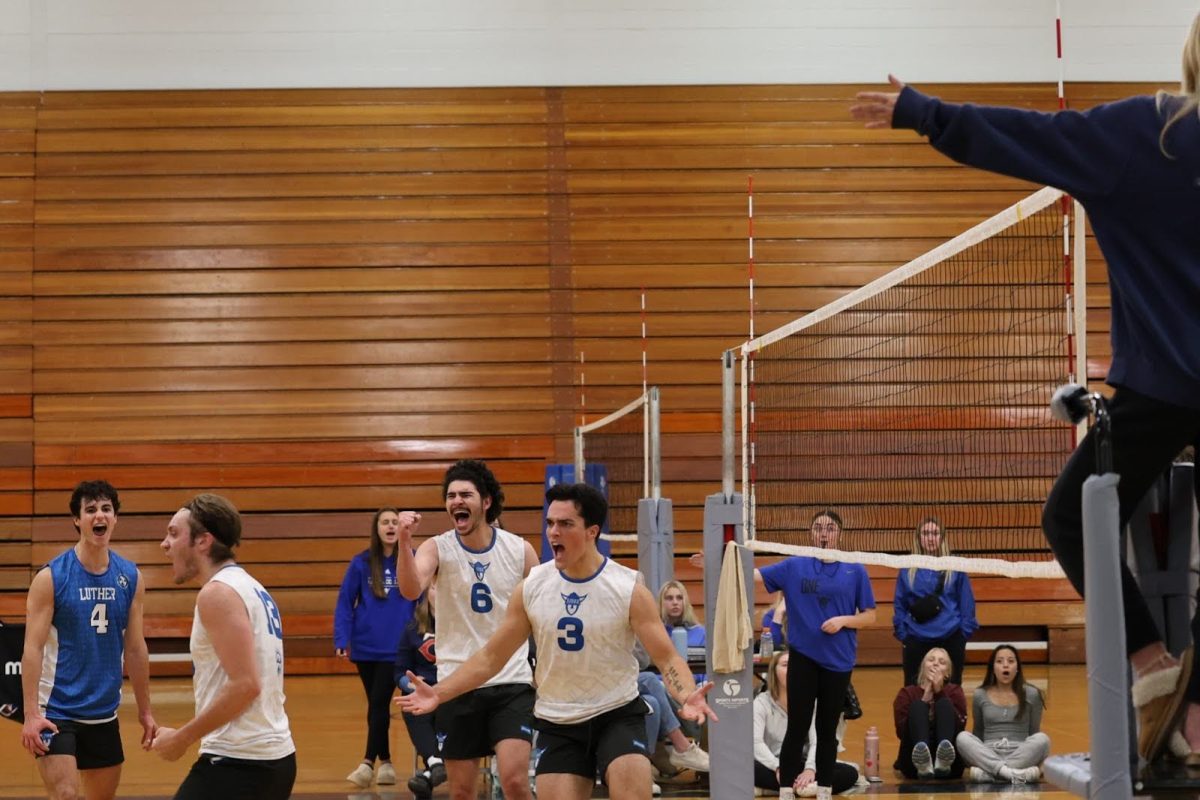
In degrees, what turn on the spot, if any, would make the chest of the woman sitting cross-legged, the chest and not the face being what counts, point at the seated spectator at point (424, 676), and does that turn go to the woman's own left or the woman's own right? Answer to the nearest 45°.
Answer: approximately 90° to the woman's own right

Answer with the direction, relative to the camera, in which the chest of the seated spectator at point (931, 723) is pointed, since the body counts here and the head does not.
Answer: toward the camera

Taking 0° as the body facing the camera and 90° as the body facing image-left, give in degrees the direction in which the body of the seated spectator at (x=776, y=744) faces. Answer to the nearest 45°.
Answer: approximately 315°

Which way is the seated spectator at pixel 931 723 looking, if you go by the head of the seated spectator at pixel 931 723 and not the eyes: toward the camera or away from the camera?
toward the camera

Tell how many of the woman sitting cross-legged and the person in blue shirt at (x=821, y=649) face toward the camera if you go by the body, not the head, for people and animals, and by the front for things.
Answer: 2

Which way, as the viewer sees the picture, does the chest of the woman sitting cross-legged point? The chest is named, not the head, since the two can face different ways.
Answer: toward the camera

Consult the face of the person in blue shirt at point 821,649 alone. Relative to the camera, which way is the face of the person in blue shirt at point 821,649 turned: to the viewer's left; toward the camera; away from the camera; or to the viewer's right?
toward the camera

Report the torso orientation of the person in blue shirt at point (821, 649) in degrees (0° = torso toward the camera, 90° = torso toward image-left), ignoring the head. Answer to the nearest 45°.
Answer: approximately 0°

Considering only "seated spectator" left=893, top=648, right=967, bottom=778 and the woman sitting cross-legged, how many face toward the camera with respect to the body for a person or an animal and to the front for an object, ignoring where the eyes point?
2

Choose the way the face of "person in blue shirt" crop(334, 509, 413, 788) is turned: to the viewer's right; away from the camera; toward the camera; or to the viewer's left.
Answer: toward the camera

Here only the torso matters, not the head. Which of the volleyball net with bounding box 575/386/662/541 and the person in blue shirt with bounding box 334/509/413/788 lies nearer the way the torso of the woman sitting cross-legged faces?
the person in blue shirt

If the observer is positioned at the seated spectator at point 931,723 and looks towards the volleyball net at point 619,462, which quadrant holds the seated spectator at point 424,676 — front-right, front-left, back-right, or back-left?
front-left

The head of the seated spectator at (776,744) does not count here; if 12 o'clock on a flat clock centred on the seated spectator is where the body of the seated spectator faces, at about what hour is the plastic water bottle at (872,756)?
The plastic water bottle is roughly at 10 o'clock from the seated spectator.

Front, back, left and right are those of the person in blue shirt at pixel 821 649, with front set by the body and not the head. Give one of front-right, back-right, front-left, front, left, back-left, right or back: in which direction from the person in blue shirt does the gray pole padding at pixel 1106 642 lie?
front
